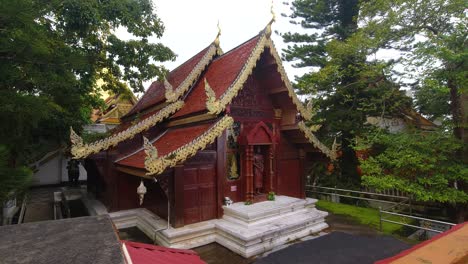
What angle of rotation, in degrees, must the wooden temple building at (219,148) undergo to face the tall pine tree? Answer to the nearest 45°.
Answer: approximately 90° to its left

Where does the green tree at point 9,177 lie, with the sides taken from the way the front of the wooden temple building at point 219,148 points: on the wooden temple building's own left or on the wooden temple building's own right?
on the wooden temple building's own right

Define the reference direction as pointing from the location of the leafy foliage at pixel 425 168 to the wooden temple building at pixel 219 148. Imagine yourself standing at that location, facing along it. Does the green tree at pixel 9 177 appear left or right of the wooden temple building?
left

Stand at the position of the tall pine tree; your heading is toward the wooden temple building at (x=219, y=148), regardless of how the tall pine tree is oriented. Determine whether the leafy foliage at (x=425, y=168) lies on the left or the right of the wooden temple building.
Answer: left

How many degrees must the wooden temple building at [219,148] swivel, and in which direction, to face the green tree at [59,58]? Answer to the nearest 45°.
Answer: approximately 135° to its right

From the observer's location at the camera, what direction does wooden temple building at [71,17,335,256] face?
facing the viewer and to the right of the viewer

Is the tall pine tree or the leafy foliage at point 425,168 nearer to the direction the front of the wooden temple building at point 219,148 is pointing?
the leafy foliage

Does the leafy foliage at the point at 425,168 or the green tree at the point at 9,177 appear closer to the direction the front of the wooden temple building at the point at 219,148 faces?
the leafy foliage

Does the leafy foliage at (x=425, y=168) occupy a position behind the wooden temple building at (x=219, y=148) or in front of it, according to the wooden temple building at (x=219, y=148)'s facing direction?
in front
